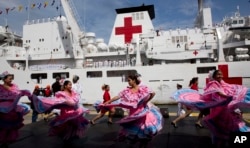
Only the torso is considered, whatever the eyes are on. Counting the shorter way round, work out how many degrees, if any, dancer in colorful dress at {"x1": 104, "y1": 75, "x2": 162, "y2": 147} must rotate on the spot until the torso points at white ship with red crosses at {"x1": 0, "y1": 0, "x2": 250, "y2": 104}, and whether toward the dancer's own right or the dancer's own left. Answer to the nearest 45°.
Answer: approximately 135° to the dancer's own right

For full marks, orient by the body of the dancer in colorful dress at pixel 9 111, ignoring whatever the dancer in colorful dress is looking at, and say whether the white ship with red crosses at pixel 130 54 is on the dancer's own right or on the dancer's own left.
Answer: on the dancer's own left

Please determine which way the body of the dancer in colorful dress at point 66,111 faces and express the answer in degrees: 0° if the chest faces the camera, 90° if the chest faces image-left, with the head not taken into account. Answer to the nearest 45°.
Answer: approximately 315°

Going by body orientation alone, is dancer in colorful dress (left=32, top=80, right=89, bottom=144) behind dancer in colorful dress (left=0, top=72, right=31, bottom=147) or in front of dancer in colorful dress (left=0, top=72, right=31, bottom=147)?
in front

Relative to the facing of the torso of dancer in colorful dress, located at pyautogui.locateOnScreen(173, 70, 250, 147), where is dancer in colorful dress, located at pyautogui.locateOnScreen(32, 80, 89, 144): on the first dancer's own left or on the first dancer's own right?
on the first dancer's own right

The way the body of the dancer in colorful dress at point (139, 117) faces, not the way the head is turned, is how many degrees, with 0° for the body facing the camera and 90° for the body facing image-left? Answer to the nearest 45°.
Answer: approximately 45°

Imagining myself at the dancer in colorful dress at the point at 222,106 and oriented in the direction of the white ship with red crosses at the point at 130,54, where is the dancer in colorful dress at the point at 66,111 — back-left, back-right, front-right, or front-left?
front-left
